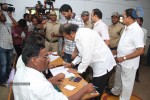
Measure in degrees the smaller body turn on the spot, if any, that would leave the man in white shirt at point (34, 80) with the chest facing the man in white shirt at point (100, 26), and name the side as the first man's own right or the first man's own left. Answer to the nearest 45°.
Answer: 0° — they already face them

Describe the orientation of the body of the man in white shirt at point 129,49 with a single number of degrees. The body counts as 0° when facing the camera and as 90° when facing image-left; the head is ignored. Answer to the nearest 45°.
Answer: approximately 90°

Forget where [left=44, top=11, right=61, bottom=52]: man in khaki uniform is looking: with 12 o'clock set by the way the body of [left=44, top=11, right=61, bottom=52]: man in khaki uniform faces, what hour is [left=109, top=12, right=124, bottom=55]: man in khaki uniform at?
[left=109, top=12, right=124, bottom=55]: man in khaki uniform is roughly at 9 o'clock from [left=44, top=11, right=61, bottom=52]: man in khaki uniform.

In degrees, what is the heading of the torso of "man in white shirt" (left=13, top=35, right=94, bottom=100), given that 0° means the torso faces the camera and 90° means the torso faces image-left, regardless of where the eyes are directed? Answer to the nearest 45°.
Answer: approximately 225°

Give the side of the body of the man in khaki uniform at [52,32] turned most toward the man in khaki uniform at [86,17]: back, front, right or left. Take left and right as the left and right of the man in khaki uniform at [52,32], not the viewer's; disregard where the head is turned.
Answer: left

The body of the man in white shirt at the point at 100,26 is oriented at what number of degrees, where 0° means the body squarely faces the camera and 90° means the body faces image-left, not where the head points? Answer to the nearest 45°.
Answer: approximately 90°
